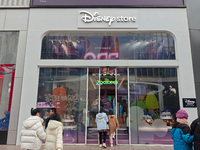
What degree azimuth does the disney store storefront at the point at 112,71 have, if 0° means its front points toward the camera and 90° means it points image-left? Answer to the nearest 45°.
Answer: approximately 0°

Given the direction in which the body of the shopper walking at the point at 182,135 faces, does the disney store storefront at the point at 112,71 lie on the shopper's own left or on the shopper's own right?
on the shopper's own left

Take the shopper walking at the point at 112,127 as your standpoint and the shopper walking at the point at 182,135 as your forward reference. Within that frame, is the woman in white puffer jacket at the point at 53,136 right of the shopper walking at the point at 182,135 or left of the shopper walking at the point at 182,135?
right
